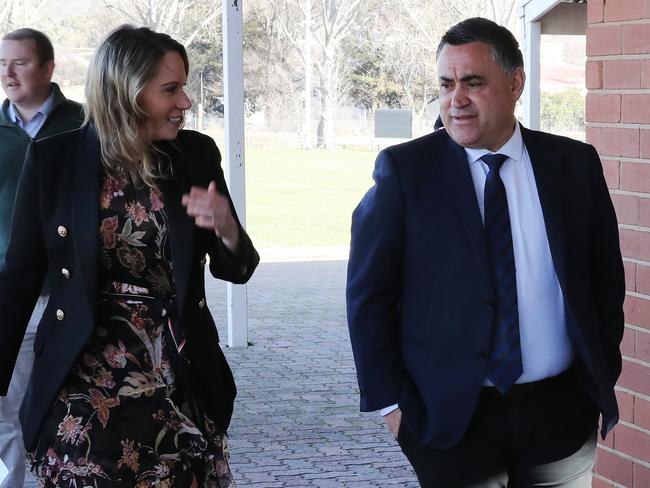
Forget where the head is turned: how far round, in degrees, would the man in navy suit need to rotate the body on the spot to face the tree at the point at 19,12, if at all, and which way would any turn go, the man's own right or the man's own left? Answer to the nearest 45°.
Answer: approximately 135° to the man's own right

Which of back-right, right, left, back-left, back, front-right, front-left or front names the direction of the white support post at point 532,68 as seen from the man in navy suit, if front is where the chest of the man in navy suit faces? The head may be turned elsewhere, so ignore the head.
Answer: back

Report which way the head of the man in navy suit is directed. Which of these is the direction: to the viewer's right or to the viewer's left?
to the viewer's left

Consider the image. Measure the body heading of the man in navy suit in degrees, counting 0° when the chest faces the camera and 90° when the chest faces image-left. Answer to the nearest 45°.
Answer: approximately 0°

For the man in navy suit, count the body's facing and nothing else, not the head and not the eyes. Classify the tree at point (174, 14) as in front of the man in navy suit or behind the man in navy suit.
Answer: behind

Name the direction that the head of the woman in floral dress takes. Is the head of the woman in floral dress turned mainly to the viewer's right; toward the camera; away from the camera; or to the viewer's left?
to the viewer's right

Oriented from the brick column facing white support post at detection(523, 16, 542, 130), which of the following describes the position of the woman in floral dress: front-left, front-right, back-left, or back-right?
back-left

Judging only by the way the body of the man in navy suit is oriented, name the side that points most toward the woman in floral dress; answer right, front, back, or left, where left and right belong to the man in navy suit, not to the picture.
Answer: right
